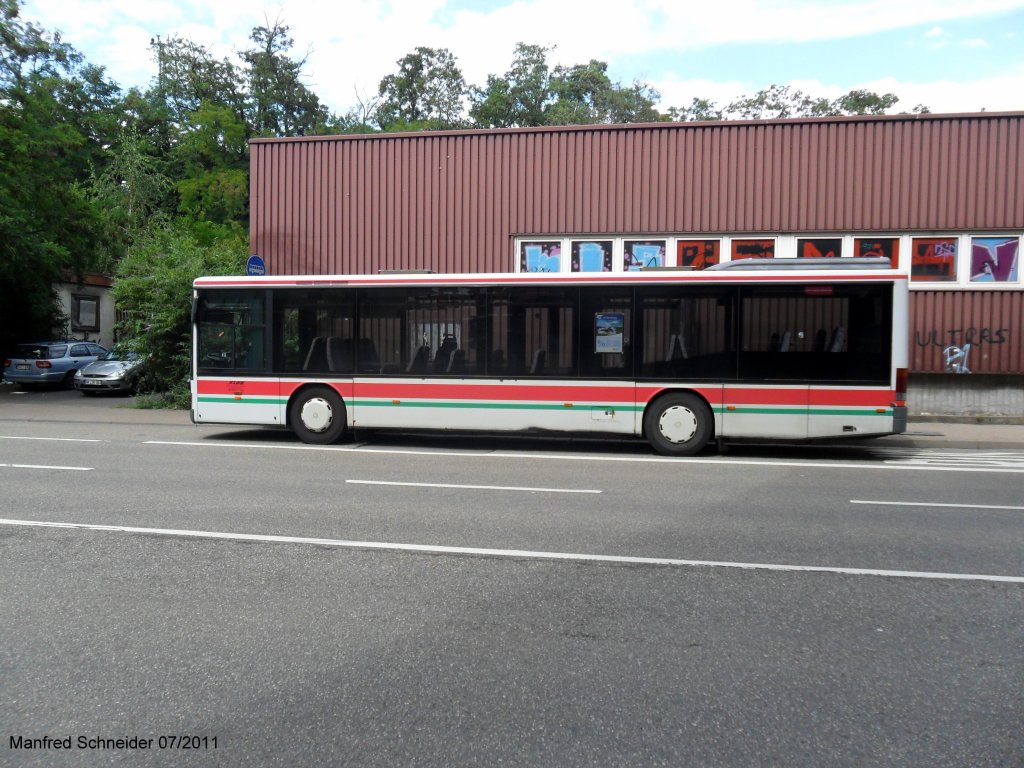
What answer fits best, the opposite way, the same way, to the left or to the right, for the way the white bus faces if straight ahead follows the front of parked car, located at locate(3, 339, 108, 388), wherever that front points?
to the left

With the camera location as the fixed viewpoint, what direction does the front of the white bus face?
facing to the left of the viewer

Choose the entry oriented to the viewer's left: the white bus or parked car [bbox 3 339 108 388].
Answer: the white bus

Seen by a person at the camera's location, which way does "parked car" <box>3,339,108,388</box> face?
facing away from the viewer and to the right of the viewer

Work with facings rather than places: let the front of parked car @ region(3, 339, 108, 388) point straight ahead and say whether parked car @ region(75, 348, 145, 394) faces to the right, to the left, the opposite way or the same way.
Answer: the opposite way

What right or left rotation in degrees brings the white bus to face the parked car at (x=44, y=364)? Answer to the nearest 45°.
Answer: approximately 45° to its right

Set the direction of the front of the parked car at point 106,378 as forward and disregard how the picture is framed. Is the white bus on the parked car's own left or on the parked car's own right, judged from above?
on the parked car's own left

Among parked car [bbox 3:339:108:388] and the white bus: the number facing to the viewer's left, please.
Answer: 1
